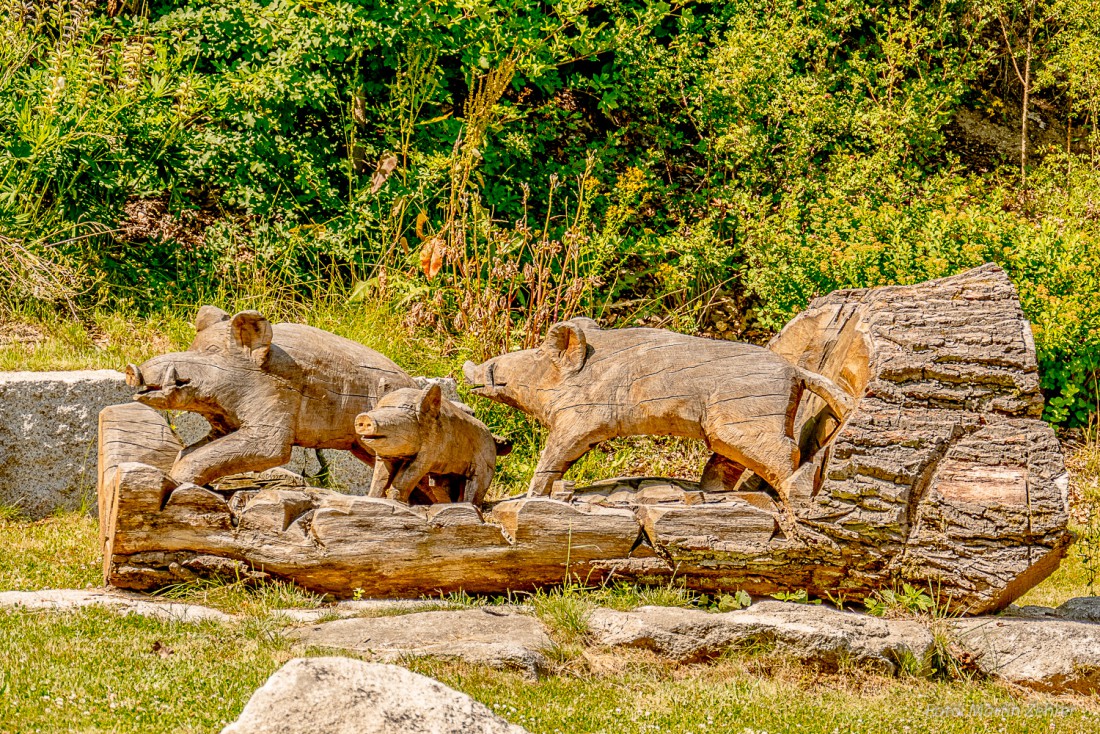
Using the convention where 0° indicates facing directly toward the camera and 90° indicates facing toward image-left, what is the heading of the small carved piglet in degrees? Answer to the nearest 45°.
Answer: approximately 45°

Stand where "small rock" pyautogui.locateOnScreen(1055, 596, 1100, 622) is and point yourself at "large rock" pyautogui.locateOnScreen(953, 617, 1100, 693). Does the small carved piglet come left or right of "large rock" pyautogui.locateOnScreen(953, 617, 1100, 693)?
right

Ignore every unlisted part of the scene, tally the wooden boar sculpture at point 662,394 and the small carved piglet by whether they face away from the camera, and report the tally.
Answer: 0

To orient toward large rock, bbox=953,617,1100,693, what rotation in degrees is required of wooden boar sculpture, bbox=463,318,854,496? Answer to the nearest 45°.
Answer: approximately 180°

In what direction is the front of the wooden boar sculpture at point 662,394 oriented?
to the viewer's left

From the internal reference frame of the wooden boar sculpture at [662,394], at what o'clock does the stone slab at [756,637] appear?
The stone slab is roughly at 8 o'clock from the wooden boar sculpture.

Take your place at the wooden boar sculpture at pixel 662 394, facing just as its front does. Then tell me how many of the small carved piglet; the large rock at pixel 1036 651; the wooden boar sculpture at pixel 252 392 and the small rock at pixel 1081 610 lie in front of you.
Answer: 2

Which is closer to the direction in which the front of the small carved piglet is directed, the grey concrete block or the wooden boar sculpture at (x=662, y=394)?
the grey concrete block

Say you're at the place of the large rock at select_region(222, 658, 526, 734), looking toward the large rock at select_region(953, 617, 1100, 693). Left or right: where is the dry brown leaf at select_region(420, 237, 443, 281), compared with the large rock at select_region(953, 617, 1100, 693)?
left
